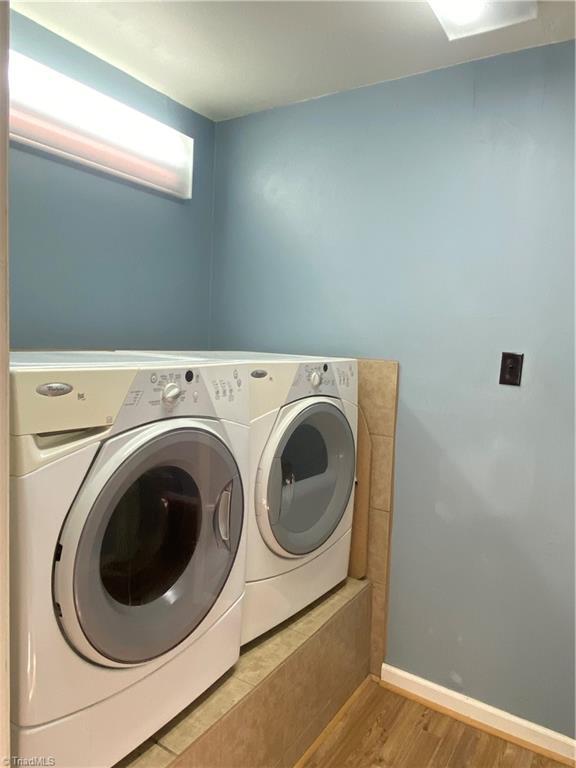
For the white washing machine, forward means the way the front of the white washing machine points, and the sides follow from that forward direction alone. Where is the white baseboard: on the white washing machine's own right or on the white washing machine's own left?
on the white washing machine's own left

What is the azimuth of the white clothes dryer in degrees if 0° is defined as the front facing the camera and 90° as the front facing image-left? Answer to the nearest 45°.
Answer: approximately 315°

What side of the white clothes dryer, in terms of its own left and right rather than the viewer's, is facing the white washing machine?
right

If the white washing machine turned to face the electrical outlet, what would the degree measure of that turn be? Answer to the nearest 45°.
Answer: approximately 45° to its left

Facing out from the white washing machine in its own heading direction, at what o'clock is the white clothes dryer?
The white clothes dryer is roughly at 9 o'clock from the white washing machine.
